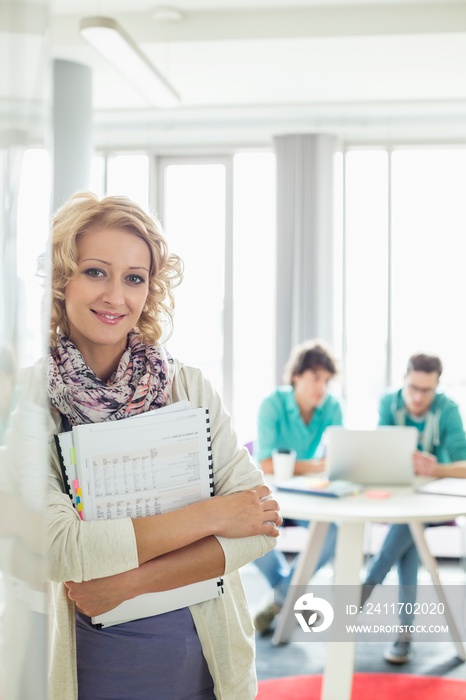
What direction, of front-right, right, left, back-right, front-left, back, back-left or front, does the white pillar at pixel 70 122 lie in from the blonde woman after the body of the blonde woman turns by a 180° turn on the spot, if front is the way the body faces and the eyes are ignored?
front

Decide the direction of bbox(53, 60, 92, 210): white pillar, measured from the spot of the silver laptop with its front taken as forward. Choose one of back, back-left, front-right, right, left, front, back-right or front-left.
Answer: front-left

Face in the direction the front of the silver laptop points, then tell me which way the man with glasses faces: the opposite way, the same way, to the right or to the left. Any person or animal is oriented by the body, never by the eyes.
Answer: the opposite way

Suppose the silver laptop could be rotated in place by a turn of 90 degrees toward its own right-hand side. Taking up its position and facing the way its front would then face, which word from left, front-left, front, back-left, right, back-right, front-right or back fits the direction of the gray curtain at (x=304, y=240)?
left

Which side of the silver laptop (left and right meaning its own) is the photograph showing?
back

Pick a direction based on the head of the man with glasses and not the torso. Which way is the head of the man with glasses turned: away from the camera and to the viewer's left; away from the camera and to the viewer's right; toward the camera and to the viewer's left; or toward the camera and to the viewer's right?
toward the camera and to the viewer's left

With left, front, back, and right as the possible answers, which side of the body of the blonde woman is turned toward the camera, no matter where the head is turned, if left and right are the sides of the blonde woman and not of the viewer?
front

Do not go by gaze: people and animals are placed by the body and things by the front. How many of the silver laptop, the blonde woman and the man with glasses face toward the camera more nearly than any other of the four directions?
2

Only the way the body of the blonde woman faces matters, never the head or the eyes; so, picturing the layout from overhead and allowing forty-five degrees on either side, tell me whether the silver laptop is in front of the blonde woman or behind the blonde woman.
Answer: behind

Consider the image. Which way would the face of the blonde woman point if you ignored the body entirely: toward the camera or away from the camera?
toward the camera

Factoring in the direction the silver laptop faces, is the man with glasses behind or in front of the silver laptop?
in front

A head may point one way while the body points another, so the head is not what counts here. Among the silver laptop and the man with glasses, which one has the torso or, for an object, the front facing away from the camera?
the silver laptop
